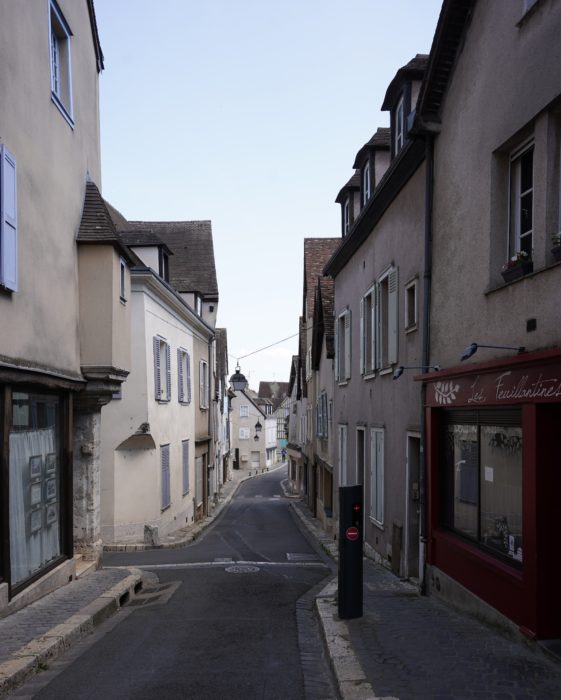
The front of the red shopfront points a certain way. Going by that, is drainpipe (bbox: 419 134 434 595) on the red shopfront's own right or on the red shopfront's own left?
on the red shopfront's own right

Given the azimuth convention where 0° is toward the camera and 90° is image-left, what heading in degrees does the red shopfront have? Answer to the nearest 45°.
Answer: approximately 45°

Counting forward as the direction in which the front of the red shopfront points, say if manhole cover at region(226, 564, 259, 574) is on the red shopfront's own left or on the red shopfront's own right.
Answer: on the red shopfront's own right
